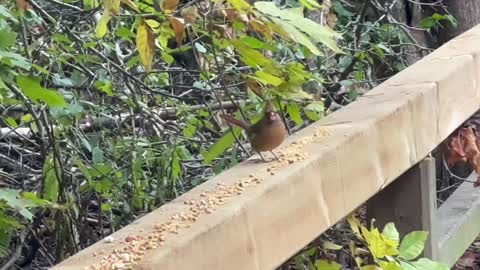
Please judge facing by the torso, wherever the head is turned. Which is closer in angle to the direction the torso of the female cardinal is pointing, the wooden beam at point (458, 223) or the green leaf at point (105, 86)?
the wooden beam

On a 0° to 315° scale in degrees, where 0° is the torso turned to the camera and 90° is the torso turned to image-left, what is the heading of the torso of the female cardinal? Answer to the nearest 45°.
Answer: approximately 315°

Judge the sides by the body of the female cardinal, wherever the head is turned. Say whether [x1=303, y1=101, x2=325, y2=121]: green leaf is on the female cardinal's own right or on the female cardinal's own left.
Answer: on the female cardinal's own left

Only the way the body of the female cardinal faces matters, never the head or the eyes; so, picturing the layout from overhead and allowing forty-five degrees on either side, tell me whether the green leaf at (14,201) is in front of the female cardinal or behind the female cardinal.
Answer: behind

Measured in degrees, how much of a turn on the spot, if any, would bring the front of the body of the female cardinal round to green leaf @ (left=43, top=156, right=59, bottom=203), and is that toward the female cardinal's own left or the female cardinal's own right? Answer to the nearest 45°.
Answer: approximately 180°

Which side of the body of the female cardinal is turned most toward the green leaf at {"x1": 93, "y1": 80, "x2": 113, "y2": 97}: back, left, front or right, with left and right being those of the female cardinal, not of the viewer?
back
